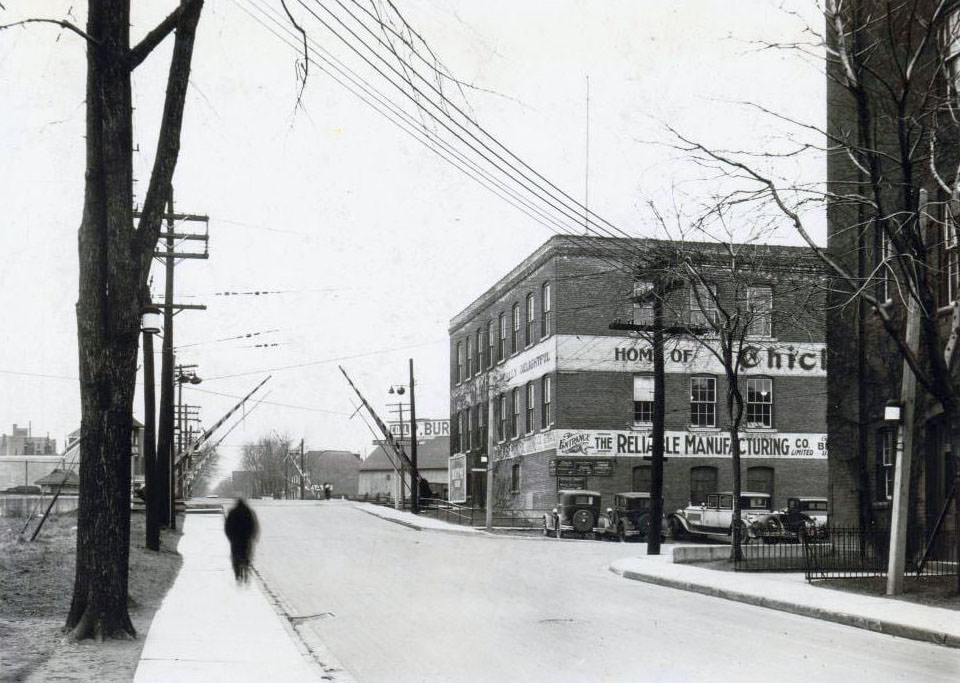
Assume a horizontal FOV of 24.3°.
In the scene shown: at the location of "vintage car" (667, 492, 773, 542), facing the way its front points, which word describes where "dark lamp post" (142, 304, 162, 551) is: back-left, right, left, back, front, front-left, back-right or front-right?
front-left

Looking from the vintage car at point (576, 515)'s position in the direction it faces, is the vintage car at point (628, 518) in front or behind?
behind

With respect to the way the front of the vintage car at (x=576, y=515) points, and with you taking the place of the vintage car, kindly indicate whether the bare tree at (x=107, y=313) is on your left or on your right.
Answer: on your left

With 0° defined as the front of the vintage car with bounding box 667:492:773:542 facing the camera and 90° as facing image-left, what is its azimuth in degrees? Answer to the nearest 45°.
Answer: approximately 90°

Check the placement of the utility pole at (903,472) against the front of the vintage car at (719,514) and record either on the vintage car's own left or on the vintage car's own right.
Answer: on the vintage car's own left

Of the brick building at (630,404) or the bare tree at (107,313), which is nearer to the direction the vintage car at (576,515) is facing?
the brick building

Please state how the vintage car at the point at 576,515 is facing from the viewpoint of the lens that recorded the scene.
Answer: facing away from the viewer and to the left of the viewer
